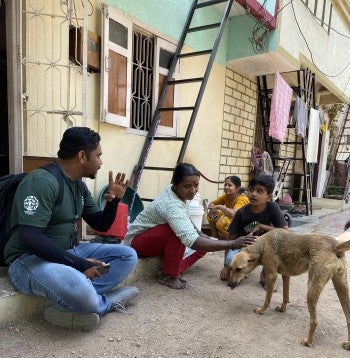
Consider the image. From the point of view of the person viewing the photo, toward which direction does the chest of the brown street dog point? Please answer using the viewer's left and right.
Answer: facing away from the viewer and to the left of the viewer

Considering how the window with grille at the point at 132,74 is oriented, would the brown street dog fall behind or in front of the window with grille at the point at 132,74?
in front

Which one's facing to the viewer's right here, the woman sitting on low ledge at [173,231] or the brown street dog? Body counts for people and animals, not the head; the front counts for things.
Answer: the woman sitting on low ledge

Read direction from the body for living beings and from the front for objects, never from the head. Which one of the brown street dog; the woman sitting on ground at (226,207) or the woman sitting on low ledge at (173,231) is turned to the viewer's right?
the woman sitting on low ledge at (173,231)

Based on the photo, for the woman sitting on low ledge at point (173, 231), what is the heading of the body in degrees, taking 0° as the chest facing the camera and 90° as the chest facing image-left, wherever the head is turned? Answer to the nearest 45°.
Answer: approximately 270°

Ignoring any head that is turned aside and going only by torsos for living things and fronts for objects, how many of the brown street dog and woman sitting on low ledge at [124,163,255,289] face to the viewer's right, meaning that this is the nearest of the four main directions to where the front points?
1

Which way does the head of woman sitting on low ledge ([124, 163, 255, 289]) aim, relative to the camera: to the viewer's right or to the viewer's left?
to the viewer's right

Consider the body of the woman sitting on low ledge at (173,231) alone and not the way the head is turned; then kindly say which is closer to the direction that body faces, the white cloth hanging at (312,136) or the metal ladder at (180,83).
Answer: the white cloth hanging
